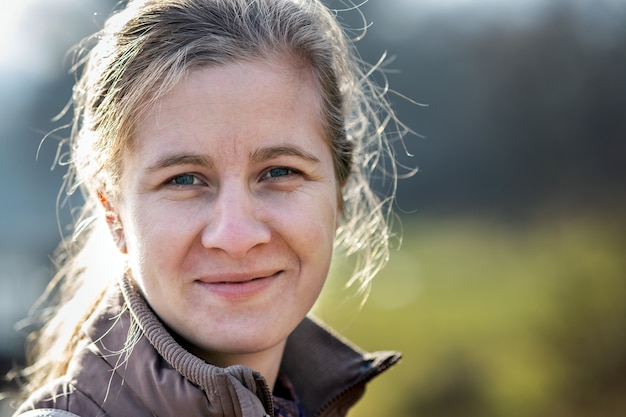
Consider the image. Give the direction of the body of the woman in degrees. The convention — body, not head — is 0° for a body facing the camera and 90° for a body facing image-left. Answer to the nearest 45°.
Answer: approximately 315°
